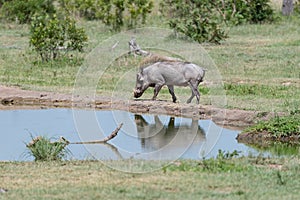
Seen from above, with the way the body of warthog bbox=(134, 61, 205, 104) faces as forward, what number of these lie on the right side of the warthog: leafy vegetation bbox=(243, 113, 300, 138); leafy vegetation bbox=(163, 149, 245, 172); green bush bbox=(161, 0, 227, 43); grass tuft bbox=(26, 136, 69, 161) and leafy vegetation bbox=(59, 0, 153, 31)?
2

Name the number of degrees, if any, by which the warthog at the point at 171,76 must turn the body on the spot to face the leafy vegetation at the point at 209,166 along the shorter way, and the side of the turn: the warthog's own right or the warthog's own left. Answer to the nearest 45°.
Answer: approximately 90° to the warthog's own left

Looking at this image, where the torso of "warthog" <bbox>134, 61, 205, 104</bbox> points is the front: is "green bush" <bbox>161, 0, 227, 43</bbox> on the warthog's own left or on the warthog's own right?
on the warthog's own right

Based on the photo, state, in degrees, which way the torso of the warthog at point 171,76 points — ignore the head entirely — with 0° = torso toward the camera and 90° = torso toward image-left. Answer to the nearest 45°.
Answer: approximately 90°

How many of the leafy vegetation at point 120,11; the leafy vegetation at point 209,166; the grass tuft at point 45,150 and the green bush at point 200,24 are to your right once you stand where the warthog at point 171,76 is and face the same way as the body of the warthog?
2

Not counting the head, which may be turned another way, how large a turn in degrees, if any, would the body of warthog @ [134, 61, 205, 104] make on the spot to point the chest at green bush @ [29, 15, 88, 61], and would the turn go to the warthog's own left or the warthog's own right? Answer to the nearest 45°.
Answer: approximately 45° to the warthog's own right

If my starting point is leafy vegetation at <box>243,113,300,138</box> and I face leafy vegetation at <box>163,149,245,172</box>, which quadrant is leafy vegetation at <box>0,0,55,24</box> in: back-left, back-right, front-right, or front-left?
back-right

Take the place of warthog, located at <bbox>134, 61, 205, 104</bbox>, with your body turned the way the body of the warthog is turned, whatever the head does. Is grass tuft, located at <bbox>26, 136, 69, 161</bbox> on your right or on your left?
on your left

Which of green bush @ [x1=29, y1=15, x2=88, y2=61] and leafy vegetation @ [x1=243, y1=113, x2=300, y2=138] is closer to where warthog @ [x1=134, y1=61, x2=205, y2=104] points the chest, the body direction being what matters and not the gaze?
the green bush

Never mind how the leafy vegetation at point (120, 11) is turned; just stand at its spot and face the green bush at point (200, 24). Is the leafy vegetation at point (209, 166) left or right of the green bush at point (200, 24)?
right

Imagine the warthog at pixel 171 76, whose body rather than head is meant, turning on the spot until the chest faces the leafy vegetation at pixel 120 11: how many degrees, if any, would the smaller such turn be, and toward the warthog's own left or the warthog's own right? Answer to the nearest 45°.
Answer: approximately 90° to the warthog's own right
